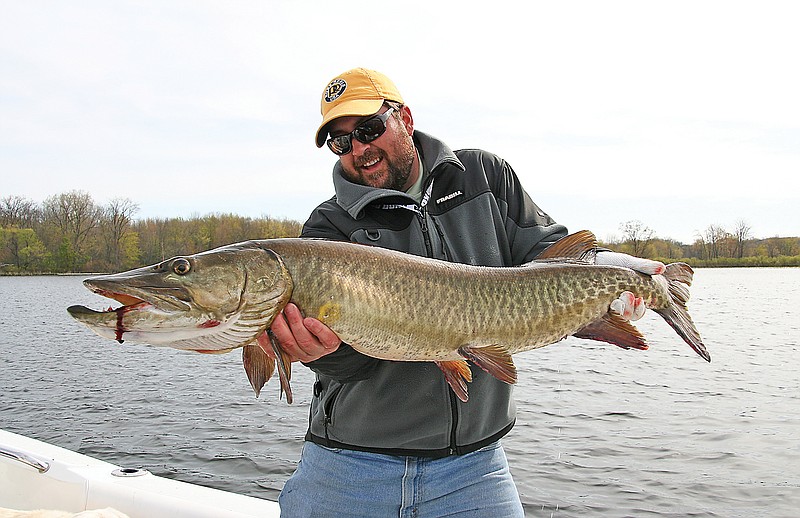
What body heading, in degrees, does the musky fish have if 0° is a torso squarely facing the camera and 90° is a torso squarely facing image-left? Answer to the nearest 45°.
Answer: approximately 90°

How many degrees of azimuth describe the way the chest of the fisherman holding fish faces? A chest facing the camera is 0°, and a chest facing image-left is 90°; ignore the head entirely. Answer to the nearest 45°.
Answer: approximately 0°
